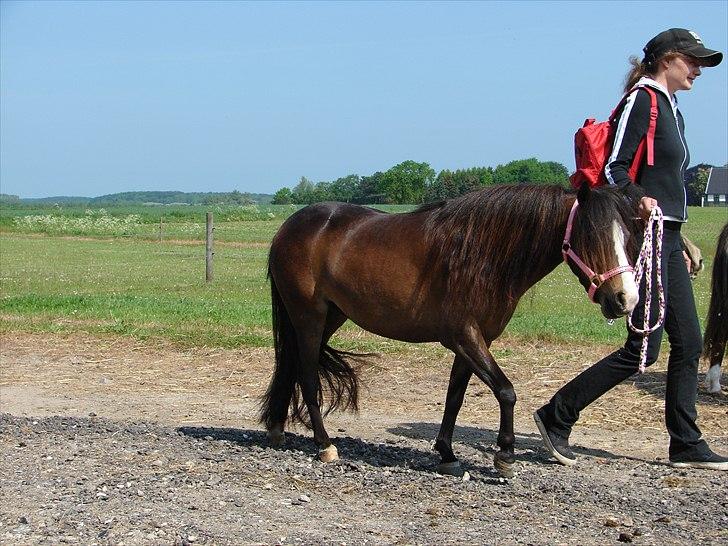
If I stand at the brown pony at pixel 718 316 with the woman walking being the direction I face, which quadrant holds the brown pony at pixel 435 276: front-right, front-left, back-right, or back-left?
front-right

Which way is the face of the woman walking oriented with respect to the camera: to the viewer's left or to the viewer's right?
to the viewer's right

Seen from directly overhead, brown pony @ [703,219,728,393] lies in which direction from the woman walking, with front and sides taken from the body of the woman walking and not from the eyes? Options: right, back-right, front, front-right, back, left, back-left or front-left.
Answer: left

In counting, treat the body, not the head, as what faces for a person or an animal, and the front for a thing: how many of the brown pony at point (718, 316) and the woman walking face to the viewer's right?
2

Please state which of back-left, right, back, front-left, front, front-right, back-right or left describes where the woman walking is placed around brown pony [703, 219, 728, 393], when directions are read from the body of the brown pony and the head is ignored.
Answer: right

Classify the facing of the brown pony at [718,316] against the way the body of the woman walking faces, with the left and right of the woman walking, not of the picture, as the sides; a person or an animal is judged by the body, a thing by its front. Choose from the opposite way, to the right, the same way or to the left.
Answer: the same way

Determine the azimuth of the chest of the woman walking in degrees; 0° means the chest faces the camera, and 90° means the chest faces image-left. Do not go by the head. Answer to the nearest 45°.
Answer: approximately 270°

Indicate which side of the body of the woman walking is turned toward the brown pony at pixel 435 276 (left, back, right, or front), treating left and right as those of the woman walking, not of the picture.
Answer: back

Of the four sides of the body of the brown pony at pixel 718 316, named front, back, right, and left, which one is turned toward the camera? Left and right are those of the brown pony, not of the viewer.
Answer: right
